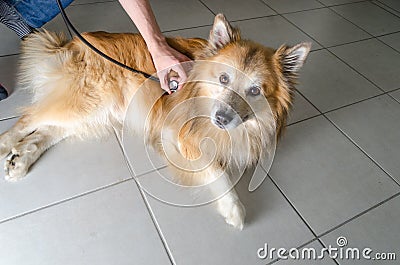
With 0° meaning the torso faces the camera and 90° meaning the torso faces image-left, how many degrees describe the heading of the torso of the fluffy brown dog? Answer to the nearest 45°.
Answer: approximately 315°
